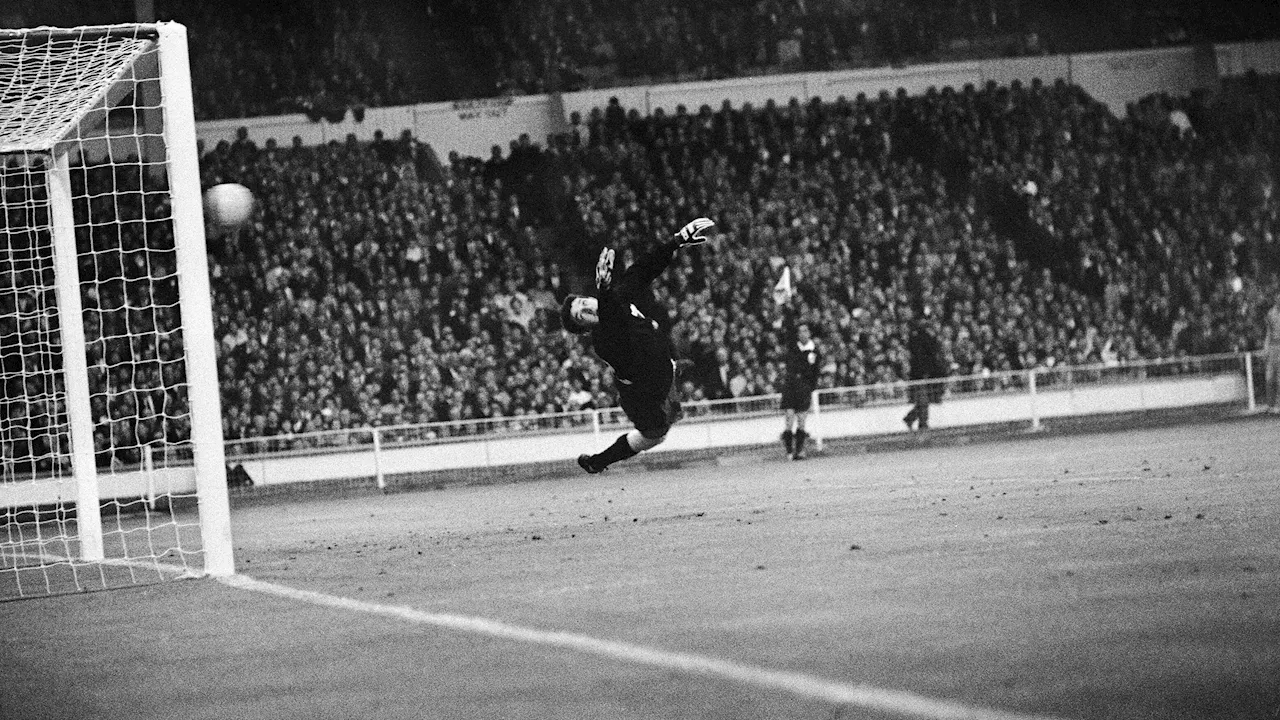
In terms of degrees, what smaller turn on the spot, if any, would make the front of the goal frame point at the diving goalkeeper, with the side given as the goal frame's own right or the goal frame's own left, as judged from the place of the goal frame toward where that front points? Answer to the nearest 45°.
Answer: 0° — it already faces them

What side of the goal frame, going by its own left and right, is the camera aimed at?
right

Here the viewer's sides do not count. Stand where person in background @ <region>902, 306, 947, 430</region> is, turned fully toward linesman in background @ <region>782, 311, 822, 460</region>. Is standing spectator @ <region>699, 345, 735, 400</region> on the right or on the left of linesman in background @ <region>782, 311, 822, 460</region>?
right

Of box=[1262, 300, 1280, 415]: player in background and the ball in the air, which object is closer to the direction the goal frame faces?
the player in background

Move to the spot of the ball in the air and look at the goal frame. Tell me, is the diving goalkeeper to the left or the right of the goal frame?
right

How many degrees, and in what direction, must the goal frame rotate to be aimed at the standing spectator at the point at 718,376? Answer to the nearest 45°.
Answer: approximately 45° to its left

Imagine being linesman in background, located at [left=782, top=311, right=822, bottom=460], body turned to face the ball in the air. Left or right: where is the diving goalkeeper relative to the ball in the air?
left

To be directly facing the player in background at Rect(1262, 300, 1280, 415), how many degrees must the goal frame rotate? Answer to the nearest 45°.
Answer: approximately 45° to its left
